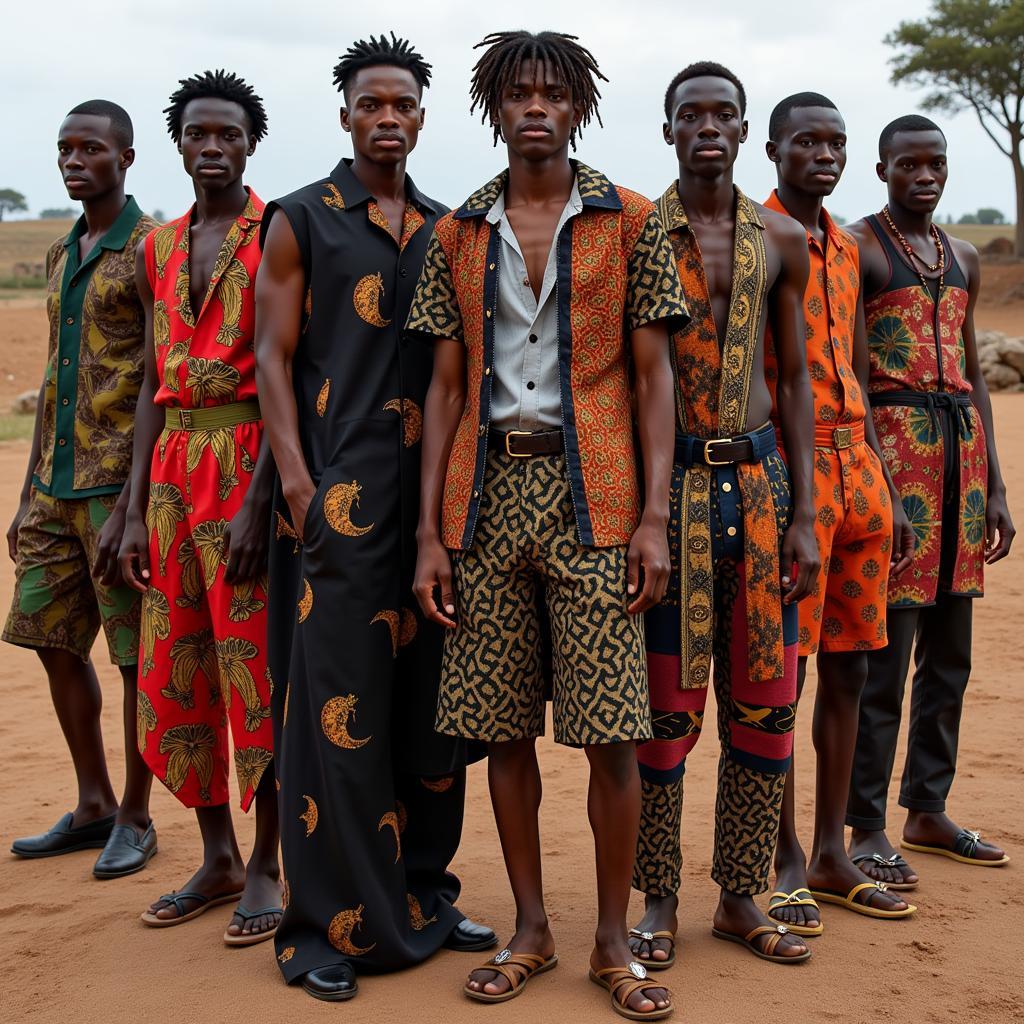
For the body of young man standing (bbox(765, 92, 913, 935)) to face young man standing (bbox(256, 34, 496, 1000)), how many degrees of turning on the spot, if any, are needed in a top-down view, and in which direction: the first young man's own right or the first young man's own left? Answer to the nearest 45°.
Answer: approximately 90° to the first young man's own right

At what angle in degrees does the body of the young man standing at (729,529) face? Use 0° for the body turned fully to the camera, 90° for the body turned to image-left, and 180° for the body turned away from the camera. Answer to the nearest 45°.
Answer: approximately 0°

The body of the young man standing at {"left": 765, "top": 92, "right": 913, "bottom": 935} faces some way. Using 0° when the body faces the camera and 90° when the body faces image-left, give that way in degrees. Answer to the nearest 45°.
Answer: approximately 315°

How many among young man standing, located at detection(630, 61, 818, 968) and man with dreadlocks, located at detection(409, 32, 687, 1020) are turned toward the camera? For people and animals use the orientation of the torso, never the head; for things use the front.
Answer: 2

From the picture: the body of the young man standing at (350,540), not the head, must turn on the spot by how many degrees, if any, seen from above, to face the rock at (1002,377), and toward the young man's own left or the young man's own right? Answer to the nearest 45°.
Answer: approximately 90° to the young man's own left

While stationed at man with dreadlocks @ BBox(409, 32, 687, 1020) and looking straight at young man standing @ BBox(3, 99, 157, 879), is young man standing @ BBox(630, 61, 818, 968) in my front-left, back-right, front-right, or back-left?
back-right
